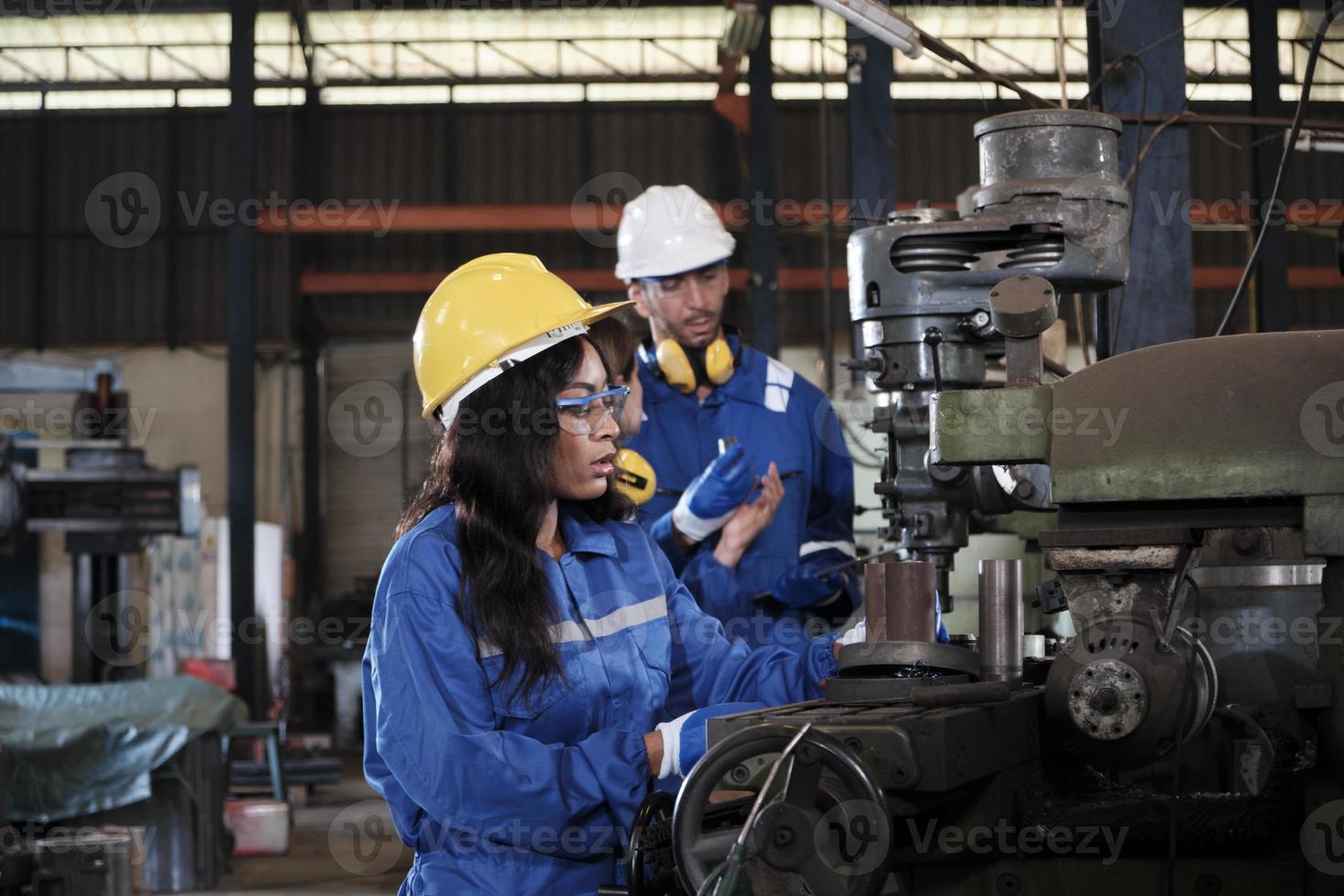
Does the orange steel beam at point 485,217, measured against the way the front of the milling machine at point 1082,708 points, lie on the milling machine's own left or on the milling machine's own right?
on the milling machine's own right

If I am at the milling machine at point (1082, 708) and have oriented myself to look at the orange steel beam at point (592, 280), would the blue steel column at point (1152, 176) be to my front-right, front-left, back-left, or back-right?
front-right

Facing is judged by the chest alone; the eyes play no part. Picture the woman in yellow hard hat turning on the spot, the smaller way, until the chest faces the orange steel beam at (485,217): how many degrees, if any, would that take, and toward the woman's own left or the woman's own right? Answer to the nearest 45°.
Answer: approximately 135° to the woman's own left

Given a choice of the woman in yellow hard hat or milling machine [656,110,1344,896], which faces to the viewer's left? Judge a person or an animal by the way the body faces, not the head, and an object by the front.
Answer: the milling machine

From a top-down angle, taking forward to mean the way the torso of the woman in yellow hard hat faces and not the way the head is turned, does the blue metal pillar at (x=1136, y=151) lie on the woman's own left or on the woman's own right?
on the woman's own left

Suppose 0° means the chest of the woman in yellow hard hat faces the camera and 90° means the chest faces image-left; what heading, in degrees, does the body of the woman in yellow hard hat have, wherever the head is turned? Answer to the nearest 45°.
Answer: approximately 315°

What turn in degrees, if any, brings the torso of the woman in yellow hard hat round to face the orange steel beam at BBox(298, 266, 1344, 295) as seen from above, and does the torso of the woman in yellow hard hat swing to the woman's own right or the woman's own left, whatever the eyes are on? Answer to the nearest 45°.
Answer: approximately 135° to the woman's own left

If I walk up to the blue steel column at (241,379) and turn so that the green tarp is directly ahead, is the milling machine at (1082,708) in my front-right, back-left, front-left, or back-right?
front-left

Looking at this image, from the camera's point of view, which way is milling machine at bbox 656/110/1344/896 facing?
to the viewer's left

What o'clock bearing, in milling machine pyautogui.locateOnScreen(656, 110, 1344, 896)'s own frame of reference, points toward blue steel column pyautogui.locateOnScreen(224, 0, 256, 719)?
The blue steel column is roughly at 2 o'clock from the milling machine.

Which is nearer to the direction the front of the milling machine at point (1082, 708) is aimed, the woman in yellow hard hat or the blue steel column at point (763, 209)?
the woman in yellow hard hat

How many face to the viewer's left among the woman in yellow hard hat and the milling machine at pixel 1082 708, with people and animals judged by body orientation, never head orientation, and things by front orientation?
1

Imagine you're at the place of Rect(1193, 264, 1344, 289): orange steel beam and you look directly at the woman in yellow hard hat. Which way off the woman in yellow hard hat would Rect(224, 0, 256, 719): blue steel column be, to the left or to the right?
right

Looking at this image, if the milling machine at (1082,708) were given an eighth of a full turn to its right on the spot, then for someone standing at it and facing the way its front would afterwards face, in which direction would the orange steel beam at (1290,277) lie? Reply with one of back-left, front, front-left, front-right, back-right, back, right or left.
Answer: front-right

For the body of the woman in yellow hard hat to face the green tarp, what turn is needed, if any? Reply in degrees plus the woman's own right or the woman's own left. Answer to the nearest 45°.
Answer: approximately 180°

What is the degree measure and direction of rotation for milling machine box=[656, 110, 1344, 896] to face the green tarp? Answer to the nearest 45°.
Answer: approximately 45° to its right

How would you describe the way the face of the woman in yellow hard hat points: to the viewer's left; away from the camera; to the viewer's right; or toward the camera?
to the viewer's right
